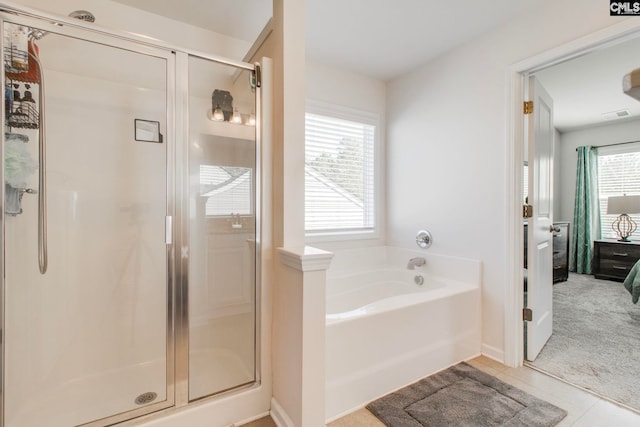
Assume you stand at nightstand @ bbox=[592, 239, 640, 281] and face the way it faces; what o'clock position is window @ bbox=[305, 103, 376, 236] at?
The window is roughly at 1 o'clock from the nightstand.

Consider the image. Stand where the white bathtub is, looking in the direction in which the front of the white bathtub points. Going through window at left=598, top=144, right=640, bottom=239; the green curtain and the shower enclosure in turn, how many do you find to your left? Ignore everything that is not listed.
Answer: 2

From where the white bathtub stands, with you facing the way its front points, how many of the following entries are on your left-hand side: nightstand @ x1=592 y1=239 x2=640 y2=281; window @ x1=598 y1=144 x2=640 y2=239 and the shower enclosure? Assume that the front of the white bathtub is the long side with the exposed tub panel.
2

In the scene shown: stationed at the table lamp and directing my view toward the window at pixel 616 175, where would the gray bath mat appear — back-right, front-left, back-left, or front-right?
back-left

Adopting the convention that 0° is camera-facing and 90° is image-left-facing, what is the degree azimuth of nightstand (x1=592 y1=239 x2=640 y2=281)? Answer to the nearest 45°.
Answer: approximately 0°

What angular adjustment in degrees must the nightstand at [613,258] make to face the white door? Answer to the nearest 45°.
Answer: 0° — it already faces it

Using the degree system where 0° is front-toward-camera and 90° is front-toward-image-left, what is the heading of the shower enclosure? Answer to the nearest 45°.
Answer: approximately 315°

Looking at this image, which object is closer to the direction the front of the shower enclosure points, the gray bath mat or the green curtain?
the gray bath mat

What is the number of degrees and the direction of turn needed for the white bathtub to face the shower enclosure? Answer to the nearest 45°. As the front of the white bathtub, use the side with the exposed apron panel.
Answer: approximately 90° to its right
